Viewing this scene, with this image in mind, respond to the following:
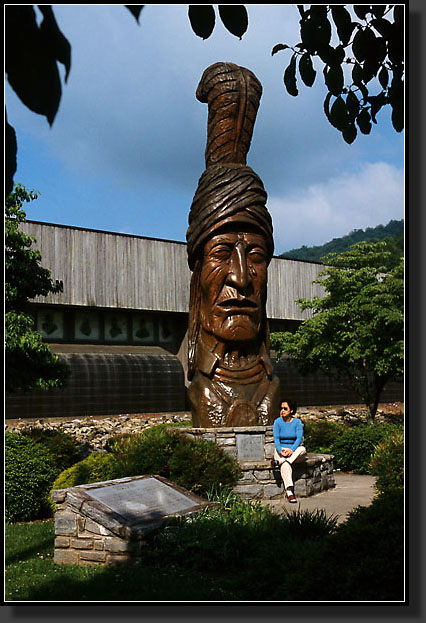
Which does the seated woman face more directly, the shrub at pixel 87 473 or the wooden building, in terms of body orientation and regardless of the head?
the shrub

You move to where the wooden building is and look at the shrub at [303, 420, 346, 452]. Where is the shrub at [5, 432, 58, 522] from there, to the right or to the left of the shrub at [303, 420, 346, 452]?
right

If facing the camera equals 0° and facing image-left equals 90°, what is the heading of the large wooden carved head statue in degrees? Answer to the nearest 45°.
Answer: approximately 0°

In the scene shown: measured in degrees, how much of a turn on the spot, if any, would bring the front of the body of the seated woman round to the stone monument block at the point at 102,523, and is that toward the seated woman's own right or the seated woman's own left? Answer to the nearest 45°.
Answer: approximately 45° to the seated woman's own right

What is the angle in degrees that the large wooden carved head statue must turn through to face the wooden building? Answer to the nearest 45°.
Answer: approximately 180°

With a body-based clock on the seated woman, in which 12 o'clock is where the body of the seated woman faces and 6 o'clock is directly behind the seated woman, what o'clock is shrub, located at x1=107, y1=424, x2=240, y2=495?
The shrub is roughly at 2 o'clock from the seated woman.

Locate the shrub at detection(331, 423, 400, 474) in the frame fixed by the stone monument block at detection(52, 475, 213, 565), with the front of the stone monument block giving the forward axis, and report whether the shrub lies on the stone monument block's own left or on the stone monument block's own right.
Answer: on the stone monument block's own left

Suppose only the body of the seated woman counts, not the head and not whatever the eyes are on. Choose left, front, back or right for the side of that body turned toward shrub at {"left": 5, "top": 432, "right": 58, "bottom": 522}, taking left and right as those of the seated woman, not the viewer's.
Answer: right

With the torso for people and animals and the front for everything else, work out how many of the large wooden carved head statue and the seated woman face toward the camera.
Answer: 2

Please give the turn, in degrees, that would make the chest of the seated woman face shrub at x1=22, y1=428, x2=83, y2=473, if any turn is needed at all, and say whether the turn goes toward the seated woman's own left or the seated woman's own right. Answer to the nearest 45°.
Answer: approximately 135° to the seated woman's own right
